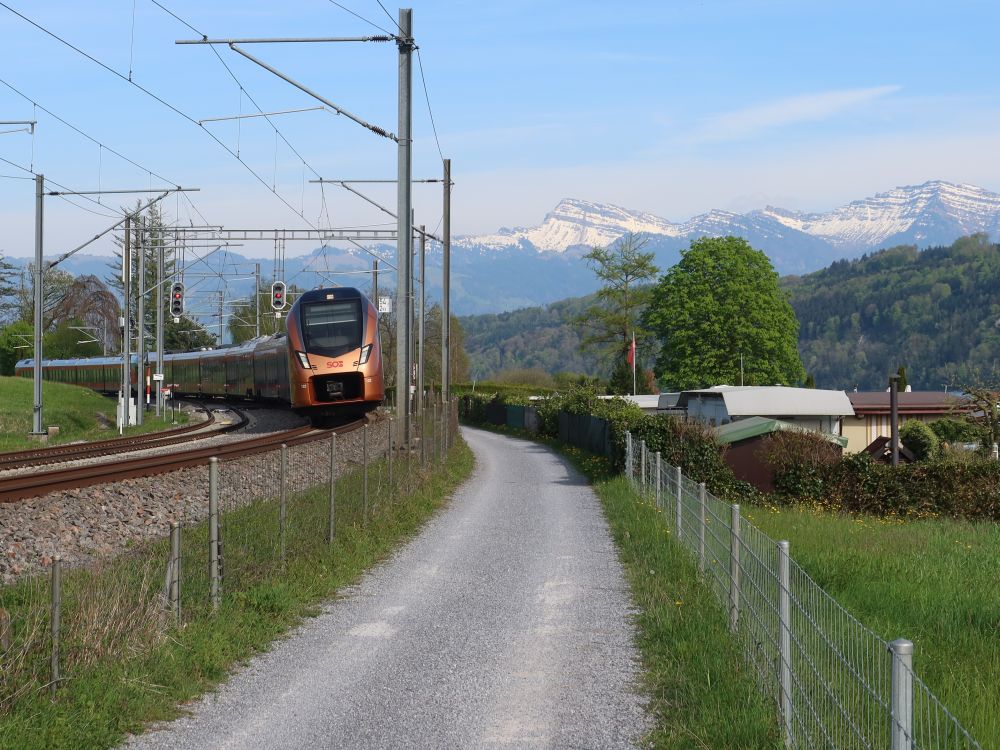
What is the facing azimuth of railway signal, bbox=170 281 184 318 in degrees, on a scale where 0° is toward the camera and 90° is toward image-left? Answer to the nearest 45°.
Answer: approximately 0°

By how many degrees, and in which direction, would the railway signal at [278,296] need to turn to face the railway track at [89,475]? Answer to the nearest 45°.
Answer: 0° — it already faces it

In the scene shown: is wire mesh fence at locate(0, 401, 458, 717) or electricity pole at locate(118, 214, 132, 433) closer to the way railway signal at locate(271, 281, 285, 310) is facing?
the wire mesh fence

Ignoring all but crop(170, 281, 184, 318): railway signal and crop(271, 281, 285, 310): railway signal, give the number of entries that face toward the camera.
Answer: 2

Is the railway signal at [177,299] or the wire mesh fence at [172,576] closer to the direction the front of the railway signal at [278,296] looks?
the wire mesh fence

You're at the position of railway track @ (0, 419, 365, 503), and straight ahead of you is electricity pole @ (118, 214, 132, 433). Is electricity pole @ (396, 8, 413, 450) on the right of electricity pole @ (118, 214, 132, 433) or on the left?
right

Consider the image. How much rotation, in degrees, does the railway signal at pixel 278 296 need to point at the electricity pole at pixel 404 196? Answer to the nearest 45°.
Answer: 0° — it already faces it

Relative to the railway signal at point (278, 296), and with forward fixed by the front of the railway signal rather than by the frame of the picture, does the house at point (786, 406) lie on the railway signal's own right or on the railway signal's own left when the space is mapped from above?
on the railway signal's own left

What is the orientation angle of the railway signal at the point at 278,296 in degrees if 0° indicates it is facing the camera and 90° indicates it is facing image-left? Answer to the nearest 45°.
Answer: approximately 0°
